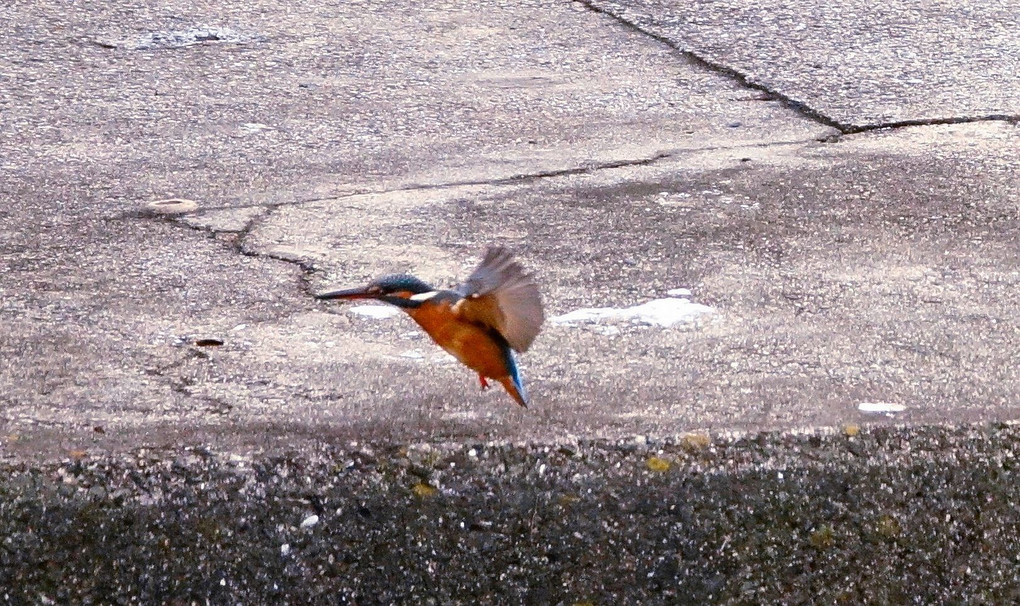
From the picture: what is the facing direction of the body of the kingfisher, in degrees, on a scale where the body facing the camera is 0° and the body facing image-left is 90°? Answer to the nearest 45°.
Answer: approximately 90°
